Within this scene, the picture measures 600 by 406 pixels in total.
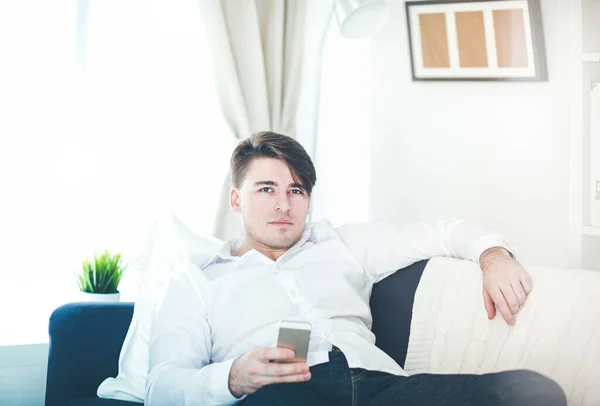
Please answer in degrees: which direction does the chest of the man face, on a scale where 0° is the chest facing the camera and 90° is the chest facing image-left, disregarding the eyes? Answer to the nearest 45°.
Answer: approximately 0°

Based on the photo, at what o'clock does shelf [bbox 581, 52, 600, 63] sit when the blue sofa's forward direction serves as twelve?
The shelf is roughly at 9 o'clock from the blue sofa.

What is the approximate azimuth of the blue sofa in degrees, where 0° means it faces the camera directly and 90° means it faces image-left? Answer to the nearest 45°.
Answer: approximately 0°

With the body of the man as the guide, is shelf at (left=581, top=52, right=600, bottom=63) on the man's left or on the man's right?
on the man's left

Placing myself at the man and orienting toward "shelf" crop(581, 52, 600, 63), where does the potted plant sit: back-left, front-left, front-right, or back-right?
back-left

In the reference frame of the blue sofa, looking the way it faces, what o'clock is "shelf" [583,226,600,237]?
The shelf is roughly at 9 o'clock from the blue sofa.

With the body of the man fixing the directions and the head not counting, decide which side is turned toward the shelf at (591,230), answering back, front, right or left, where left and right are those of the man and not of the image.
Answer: left

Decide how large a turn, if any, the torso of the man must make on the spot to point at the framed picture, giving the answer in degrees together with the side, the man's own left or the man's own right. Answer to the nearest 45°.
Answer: approximately 135° to the man's own left
